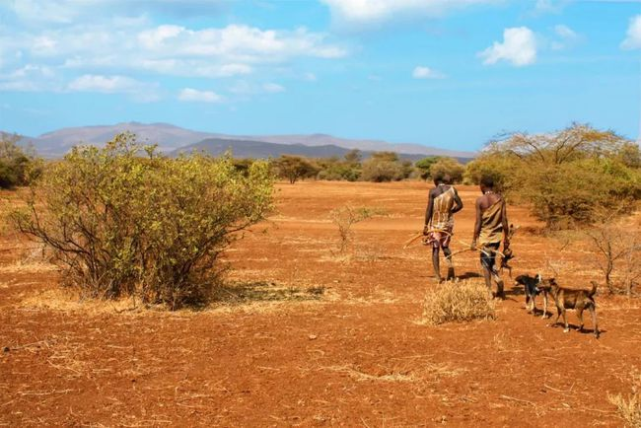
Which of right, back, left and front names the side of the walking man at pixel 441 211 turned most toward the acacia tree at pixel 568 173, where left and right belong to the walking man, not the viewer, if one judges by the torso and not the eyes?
front

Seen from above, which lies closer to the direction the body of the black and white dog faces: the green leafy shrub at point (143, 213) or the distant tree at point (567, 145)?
the green leafy shrub

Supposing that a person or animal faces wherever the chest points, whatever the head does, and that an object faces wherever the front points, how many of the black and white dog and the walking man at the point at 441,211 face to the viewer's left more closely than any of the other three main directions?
1

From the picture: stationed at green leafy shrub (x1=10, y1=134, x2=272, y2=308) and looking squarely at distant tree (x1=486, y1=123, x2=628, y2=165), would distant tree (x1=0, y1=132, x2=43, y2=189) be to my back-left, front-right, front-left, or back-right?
front-left

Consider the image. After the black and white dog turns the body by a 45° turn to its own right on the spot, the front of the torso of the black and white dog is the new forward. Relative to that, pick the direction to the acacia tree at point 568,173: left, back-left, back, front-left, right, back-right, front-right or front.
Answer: front-right

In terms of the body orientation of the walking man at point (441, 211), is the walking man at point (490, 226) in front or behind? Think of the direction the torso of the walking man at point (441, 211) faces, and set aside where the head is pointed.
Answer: behind

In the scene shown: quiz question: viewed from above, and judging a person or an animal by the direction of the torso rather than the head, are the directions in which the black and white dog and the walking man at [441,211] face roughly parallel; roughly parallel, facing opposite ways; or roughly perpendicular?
roughly perpendicular

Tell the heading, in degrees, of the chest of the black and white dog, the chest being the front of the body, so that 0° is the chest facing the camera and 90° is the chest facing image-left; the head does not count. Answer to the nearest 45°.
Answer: approximately 90°

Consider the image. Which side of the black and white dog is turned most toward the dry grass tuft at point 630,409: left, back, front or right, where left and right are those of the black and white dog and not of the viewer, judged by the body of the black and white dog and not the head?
left

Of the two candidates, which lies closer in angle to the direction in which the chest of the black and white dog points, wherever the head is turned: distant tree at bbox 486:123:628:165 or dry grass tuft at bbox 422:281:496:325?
the dry grass tuft

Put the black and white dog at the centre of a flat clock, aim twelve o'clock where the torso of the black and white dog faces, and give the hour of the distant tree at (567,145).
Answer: The distant tree is roughly at 3 o'clock from the black and white dog.

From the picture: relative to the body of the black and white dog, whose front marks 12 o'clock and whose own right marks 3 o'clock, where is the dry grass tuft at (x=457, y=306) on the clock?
The dry grass tuft is roughly at 11 o'clock from the black and white dog.

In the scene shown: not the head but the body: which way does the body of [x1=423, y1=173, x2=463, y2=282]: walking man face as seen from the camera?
away from the camera

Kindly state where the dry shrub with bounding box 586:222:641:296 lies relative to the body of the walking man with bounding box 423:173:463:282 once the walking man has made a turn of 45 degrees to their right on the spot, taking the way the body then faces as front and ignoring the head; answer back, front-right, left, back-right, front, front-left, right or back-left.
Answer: front-right

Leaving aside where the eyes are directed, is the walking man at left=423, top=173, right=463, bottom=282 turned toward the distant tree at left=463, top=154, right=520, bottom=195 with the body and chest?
yes

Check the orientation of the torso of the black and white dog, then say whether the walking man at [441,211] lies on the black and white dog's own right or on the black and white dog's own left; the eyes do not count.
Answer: on the black and white dog's own right

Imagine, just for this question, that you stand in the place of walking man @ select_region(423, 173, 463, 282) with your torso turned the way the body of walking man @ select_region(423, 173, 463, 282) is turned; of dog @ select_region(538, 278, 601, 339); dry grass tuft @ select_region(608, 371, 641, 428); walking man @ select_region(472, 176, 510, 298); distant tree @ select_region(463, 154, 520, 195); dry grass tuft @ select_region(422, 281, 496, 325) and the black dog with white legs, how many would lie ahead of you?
1

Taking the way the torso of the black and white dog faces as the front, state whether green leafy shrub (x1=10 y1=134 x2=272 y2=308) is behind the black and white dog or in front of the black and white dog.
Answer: in front
